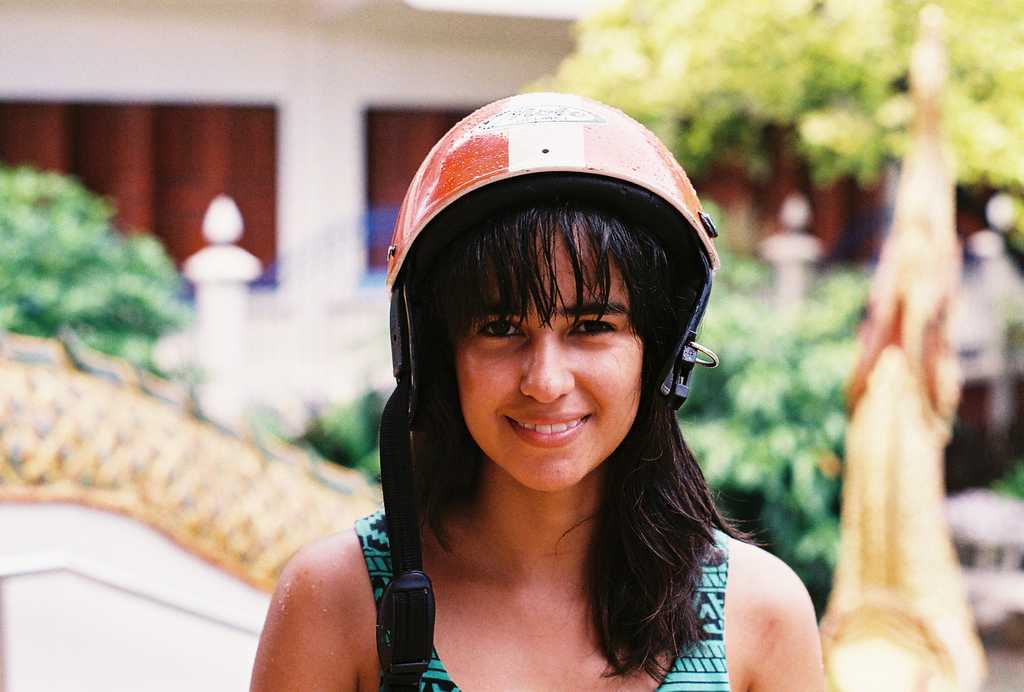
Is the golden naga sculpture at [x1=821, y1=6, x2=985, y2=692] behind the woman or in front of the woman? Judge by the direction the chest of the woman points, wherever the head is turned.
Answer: behind

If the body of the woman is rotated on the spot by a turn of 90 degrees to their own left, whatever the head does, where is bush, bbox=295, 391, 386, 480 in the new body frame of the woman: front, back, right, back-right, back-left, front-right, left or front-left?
left

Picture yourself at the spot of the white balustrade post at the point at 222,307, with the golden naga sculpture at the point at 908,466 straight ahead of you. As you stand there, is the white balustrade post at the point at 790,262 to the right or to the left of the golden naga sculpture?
left

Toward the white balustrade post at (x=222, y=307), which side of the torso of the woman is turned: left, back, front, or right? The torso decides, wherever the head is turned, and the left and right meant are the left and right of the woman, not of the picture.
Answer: back

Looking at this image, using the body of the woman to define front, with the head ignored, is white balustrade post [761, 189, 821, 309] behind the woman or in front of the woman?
behind

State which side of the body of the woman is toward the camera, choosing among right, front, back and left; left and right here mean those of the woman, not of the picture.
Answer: front
